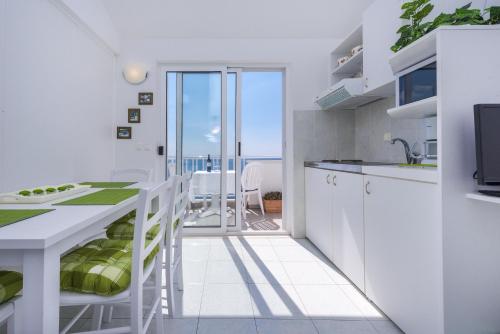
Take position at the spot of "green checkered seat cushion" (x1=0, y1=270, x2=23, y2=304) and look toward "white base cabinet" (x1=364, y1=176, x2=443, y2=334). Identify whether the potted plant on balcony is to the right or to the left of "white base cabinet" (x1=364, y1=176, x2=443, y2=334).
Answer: left

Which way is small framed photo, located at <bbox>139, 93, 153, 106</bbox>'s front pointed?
toward the camera

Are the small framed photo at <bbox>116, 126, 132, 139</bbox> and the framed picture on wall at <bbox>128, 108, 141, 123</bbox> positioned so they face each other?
no

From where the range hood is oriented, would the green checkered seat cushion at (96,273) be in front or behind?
in front

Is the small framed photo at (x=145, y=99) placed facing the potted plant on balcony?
no

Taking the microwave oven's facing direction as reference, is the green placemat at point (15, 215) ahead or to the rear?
ahead

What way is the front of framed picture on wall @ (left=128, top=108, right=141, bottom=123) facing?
toward the camera

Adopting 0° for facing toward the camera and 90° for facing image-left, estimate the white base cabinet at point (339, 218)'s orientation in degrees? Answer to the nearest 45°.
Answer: approximately 45°

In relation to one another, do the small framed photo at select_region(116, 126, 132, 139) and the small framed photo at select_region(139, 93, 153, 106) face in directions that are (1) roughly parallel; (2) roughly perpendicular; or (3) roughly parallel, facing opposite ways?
roughly parallel

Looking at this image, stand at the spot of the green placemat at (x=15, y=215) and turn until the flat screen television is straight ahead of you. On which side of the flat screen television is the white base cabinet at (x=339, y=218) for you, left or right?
left

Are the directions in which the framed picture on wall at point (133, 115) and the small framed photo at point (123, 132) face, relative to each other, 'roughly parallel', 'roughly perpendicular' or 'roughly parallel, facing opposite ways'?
roughly parallel

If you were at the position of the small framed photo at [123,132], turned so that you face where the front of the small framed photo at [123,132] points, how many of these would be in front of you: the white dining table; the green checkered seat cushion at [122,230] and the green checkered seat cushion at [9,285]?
3

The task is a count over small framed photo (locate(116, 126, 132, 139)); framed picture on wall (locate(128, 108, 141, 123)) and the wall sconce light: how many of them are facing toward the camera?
3

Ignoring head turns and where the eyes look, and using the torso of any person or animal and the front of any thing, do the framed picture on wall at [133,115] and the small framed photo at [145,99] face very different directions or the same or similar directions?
same or similar directions
